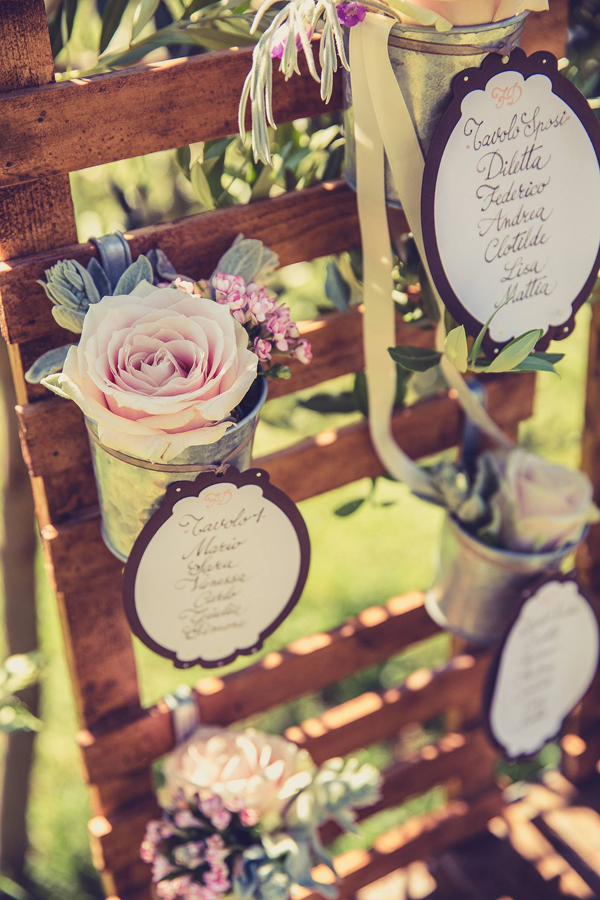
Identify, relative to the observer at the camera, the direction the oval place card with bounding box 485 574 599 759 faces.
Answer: facing the viewer and to the left of the viewer
